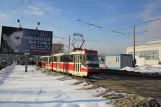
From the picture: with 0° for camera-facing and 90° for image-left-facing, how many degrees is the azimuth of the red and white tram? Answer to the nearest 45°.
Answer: approximately 315°

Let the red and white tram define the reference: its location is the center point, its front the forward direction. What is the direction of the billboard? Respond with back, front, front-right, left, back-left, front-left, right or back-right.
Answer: back
